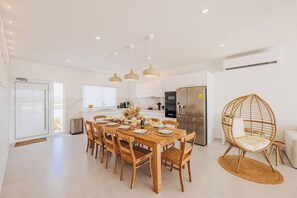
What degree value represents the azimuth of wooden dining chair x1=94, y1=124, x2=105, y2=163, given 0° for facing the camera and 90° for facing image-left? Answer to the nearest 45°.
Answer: approximately 225°

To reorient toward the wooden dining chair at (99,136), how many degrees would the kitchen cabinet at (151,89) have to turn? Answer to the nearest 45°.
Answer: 0° — it already faces it

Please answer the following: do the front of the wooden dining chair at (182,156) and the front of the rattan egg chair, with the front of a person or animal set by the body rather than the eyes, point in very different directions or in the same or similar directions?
very different directions

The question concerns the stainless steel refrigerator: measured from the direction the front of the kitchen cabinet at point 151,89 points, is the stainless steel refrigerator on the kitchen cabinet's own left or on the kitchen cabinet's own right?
on the kitchen cabinet's own left

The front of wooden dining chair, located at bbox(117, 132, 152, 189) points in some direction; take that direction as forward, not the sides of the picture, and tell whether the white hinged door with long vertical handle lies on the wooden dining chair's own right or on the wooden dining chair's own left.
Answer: on the wooden dining chair's own left

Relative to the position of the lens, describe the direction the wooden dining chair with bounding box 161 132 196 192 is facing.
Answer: facing away from the viewer and to the left of the viewer

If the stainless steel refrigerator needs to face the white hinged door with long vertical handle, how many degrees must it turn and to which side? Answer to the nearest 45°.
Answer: approximately 45° to its right

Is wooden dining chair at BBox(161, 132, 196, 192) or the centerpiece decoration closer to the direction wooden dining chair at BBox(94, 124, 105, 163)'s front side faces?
the centerpiece decoration

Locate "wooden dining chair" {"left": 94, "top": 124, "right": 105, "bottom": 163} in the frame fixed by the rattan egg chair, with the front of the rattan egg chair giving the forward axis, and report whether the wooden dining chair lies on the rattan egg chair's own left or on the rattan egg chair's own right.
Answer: on the rattan egg chair's own right

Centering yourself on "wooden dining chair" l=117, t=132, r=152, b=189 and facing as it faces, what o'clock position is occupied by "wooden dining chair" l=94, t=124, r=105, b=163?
"wooden dining chair" l=94, t=124, r=105, b=163 is roughly at 9 o'clock from "wooden dining chair" l=117, t=132, r=152, b=189.

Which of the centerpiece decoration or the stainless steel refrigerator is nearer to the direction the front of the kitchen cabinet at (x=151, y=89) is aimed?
the centerpiece decoration

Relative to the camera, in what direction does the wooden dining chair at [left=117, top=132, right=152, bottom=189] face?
facing away from the viewer and to the right of the viewer

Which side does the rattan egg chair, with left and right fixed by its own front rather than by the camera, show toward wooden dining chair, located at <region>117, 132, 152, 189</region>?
right

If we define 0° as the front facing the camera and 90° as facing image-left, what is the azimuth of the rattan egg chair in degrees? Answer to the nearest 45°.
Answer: approximately 315°

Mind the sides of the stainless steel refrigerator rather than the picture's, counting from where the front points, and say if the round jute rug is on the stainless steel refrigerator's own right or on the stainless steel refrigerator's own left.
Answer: on the stainless steel refrigerator's own left
